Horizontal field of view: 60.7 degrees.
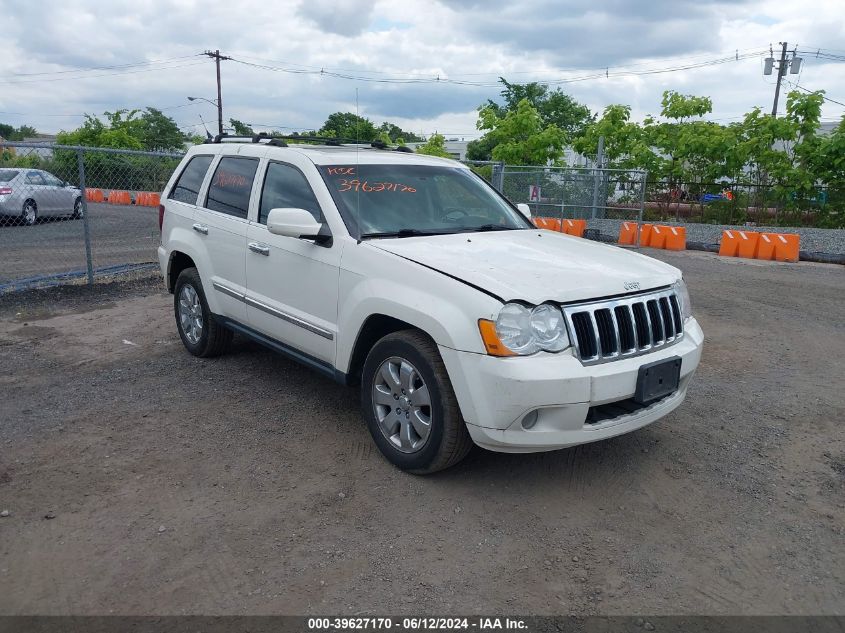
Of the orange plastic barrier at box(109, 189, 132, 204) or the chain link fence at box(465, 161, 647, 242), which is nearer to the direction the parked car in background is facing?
the orange plastic barrier

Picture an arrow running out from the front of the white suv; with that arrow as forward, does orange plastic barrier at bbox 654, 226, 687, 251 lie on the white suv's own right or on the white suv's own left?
on the white suv's own left

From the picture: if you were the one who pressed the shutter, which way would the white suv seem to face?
facing the viewer and to the right of the viewer

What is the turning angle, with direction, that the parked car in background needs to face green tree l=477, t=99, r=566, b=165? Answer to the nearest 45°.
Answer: approximately 45° to its right

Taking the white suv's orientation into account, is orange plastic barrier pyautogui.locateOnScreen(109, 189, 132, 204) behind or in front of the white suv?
behind

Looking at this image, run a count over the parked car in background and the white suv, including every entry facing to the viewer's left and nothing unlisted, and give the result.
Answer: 0

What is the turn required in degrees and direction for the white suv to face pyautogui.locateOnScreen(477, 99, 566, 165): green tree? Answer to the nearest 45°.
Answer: approximately 135° to its left

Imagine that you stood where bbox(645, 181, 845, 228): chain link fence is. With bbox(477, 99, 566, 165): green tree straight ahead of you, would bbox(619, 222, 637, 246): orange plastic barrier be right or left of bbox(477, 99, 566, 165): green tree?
left

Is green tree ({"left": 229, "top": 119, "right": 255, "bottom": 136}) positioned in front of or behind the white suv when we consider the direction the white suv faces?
behind

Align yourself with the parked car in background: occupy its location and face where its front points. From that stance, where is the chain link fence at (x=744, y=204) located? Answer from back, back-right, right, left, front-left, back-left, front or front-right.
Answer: front-right

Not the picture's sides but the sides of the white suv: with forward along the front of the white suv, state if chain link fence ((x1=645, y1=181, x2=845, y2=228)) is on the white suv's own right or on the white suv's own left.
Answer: on the white suv's own left

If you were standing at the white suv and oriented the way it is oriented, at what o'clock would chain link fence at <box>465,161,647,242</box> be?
The chain link fence is roughly at 8 o'clock from the white suv.

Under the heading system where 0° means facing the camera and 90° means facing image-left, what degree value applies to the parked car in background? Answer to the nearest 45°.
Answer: approximately 225°

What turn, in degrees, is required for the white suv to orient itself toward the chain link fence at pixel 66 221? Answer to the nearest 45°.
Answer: approximately 180°
